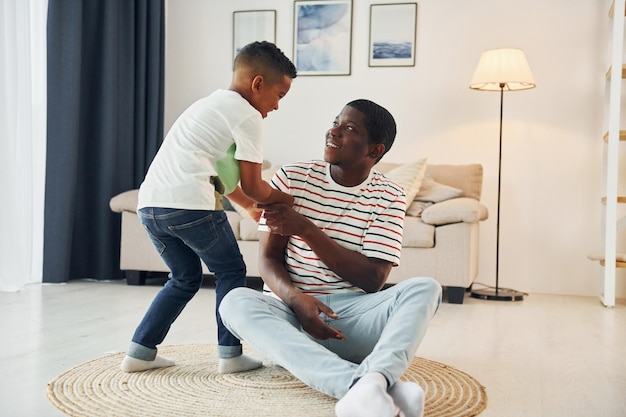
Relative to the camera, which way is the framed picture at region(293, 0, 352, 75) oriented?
toward the camera

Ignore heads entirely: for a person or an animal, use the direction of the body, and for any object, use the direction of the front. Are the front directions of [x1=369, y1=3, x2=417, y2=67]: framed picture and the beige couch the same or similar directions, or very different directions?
same or similar directions

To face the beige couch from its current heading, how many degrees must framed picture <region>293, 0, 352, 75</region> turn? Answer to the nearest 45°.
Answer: approximately 45° to its left

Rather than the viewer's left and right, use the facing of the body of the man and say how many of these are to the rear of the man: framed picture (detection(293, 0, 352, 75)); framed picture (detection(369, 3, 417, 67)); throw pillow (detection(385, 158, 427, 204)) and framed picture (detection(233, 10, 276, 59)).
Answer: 4

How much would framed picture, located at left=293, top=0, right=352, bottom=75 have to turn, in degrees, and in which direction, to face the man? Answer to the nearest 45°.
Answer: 0° — it already faces them

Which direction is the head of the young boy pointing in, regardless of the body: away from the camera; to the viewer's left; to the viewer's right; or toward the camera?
to the viewer's right

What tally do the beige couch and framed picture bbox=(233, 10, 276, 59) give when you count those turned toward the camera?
2

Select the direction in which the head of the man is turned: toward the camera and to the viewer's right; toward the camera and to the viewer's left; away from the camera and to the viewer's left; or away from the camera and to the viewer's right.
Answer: toward the camera and to the viewer's left

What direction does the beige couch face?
toward the camera

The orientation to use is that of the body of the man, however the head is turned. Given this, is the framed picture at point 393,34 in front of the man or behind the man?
behind

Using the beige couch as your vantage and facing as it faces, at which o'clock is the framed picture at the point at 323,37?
The framed picture is roughly at 5 o'clock from the beige couch.

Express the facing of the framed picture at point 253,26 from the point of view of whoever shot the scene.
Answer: facing the viewer
